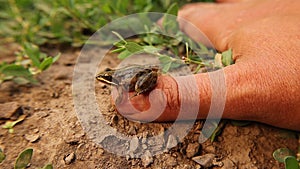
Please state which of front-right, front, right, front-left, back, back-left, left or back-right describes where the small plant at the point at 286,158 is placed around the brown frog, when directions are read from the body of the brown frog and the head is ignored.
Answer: back

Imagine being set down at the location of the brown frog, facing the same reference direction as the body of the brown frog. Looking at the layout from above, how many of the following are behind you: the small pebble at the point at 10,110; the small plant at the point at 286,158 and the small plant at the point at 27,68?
1

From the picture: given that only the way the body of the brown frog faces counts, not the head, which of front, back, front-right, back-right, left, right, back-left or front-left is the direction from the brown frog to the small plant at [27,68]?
front-right

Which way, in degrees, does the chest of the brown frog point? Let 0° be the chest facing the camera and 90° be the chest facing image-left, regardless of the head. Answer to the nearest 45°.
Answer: approximately 90°

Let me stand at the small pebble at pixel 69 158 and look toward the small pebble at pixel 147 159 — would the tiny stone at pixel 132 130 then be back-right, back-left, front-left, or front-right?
front-left
